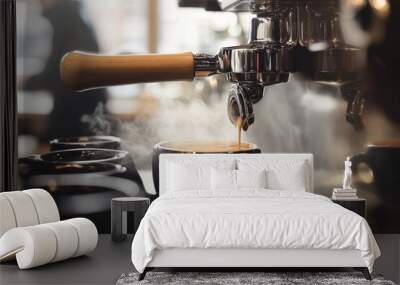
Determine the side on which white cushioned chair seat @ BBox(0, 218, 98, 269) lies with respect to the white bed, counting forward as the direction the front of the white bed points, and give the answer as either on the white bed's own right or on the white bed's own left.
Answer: on the white bed's own right

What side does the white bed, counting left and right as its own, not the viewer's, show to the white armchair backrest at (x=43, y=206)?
right

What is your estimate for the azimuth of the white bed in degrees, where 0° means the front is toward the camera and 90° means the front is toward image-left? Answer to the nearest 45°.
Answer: approximately 0°
